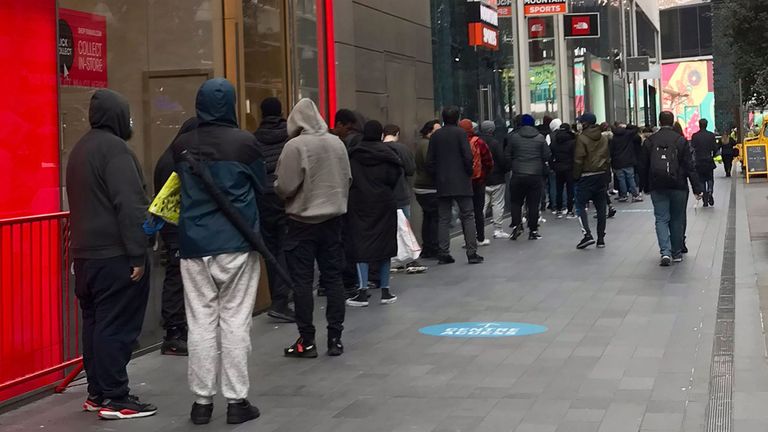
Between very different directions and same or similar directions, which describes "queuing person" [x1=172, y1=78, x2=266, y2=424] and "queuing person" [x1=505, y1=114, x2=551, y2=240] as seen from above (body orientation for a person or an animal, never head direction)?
same or similar directions

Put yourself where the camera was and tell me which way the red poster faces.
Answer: facing the viewer and to the right of the viewer

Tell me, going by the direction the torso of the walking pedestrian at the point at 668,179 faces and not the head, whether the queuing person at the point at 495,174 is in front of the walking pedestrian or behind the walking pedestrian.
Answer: in front

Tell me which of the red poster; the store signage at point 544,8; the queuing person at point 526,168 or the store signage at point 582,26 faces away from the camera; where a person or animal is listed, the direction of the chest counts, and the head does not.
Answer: the queuing person

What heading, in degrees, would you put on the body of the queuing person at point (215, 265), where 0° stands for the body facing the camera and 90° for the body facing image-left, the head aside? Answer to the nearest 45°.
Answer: approximately 180°

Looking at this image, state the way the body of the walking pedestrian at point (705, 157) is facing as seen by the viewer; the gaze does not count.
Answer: away from the camera

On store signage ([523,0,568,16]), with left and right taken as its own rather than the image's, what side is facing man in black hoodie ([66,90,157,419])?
front

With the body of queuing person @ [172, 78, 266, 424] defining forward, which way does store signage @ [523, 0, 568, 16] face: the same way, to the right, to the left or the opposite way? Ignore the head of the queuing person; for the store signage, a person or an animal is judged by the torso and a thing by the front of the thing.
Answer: the opposite way

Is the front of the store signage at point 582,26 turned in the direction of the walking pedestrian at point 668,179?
yes

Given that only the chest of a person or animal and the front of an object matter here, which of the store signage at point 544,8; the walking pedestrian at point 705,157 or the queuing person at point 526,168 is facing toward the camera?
the store signage

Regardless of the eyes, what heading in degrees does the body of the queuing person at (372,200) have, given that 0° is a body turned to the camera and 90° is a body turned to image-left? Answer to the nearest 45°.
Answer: approximately 180°

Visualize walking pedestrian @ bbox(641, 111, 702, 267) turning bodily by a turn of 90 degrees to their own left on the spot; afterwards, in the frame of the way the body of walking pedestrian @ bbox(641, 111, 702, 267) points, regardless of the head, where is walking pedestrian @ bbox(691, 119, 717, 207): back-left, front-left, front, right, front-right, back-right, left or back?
right

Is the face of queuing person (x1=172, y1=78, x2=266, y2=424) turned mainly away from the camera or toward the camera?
away from the camera

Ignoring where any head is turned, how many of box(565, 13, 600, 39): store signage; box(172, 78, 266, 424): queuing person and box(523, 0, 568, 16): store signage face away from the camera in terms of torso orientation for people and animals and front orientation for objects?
1

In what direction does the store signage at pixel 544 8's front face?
toward the camera

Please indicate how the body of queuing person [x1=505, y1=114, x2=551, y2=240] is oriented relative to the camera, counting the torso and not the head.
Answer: away from the camera

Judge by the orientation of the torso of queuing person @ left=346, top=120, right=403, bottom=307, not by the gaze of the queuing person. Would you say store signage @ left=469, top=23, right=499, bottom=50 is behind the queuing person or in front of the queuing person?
in front
